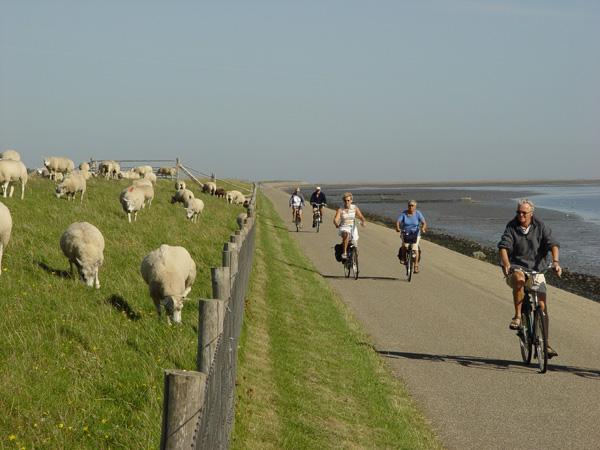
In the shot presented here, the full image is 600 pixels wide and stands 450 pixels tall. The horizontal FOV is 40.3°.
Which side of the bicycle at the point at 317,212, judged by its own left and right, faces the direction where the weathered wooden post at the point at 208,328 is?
front

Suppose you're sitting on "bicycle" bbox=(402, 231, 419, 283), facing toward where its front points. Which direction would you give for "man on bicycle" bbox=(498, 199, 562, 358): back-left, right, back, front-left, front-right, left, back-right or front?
front

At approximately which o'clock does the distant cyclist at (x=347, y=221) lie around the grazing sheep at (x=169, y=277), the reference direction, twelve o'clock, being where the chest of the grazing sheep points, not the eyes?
The distant cyclist is roughly at 7 o'clock from the grazing sheep.

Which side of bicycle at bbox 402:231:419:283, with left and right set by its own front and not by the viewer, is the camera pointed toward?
front

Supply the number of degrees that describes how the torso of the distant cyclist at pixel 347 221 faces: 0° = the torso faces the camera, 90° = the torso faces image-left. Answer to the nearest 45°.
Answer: approximately 0°

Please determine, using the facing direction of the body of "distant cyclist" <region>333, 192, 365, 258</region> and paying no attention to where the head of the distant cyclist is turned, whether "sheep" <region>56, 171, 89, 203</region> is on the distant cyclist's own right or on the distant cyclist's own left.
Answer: on the distant cyclist's own right

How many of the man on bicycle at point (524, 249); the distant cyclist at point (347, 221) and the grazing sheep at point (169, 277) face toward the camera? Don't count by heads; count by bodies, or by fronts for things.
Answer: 3

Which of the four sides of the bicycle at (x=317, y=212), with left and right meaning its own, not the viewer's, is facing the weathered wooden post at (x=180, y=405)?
front

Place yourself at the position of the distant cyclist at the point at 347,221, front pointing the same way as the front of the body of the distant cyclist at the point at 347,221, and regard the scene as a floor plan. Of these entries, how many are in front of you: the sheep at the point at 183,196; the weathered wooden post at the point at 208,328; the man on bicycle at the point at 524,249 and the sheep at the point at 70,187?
2

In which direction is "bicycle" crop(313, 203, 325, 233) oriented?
toward the camera

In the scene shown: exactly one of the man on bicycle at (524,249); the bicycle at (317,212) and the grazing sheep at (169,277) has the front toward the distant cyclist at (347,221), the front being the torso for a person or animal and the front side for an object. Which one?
the bicycle

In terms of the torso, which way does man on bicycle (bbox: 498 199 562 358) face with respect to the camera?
toward the camera

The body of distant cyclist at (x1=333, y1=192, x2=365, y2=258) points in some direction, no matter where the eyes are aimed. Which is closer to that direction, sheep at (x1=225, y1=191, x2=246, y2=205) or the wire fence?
the wire fence

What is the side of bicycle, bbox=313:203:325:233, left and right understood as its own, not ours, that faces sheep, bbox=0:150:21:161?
right

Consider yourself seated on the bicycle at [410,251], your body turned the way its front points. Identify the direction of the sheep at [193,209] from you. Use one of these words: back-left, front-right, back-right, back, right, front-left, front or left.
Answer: back-right
